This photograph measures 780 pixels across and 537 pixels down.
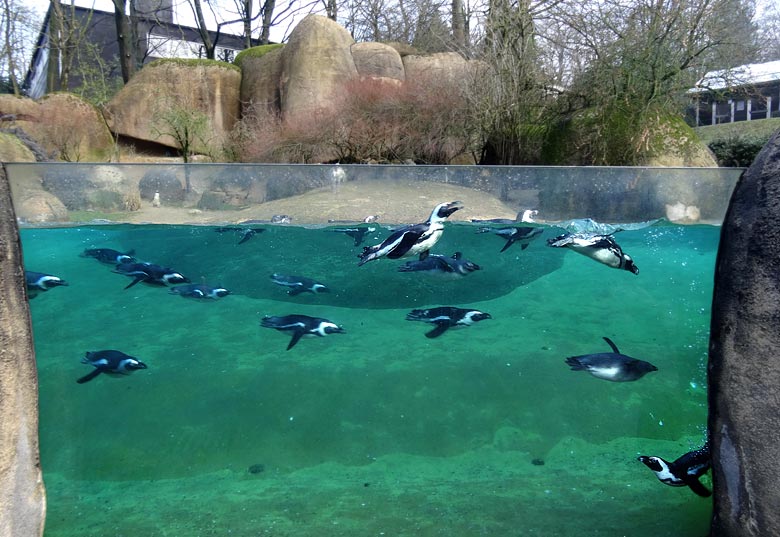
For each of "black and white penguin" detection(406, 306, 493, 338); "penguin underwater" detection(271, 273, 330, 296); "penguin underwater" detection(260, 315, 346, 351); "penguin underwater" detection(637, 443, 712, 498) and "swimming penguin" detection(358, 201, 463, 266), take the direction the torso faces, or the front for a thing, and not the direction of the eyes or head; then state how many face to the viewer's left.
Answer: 1

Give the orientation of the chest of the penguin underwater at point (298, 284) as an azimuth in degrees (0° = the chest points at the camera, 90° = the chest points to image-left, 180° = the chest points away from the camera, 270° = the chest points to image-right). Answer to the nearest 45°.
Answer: approximately 270°

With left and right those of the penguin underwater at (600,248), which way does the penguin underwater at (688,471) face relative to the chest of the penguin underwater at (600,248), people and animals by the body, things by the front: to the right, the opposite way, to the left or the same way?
the opposite way

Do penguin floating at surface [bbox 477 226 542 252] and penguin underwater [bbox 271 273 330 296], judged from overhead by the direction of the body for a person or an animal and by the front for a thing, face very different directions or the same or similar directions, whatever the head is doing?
same or similar directions

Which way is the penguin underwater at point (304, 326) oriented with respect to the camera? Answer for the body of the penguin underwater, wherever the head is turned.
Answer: to the viewer's right

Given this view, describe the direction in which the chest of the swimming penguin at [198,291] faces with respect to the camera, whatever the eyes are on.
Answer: to the viewer's right

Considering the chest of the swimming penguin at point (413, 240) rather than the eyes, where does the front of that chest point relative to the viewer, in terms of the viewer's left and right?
facing to the right of the viewer

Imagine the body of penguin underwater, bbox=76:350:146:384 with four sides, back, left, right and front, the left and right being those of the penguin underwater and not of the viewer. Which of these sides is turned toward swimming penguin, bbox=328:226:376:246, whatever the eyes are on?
front

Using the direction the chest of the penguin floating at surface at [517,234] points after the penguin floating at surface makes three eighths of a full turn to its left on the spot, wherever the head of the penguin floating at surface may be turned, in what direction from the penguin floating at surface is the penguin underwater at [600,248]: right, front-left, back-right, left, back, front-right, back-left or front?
back

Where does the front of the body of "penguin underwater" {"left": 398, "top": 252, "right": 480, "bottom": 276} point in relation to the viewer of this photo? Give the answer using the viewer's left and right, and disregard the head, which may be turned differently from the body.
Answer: facing to the right of the viewer

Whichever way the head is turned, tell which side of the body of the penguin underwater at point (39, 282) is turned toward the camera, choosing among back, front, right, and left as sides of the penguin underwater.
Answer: right

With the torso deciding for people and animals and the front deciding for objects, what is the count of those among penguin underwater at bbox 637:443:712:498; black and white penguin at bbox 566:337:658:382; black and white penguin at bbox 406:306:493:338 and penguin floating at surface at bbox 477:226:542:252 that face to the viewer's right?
3

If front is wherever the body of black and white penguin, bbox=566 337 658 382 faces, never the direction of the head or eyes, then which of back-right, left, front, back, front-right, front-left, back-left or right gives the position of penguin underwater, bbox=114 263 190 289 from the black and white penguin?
back

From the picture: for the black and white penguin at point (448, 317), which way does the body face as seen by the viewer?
to the viewer's right

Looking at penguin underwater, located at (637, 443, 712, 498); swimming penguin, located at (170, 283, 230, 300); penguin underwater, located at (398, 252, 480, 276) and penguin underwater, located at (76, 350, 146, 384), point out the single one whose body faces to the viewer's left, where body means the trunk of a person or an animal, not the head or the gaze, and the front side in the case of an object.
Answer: penguin underwater, located at (637, 443, 712, 498)
